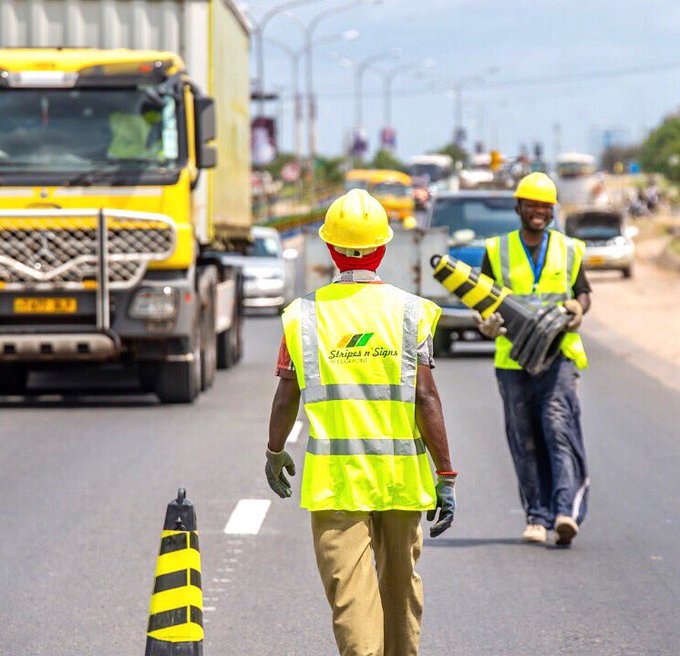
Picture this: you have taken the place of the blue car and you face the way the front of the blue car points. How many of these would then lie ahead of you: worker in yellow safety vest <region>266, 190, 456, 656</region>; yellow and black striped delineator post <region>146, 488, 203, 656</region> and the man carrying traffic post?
3

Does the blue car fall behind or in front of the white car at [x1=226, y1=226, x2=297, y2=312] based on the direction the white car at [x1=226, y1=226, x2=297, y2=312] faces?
in front

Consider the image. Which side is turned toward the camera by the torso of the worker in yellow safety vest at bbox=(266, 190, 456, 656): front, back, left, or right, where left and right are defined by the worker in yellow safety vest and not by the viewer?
back

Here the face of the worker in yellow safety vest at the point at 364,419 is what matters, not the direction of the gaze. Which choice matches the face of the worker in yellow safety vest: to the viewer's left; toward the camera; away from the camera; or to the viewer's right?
away from the camera

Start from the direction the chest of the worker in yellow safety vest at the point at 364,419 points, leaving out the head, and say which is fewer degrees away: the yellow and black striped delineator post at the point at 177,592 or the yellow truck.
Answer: the yellow truck

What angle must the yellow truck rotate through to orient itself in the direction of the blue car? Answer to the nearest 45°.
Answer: approximately 135° to its left

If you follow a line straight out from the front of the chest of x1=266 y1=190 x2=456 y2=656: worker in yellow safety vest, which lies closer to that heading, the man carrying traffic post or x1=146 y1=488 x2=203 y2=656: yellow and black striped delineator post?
the man carrying traffic post

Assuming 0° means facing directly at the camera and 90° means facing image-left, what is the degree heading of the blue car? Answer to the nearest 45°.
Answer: approximately 0°

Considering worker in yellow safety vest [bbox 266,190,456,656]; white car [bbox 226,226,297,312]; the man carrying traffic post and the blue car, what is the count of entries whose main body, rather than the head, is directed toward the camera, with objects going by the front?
3

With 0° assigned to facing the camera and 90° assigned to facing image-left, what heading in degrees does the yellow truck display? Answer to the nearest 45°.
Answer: approximately 0°

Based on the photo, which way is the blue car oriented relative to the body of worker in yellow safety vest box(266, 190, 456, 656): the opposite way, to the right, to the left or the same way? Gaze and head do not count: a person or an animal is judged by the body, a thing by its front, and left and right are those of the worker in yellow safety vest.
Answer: the opposite way

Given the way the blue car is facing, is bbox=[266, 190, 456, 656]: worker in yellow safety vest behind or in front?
in front
